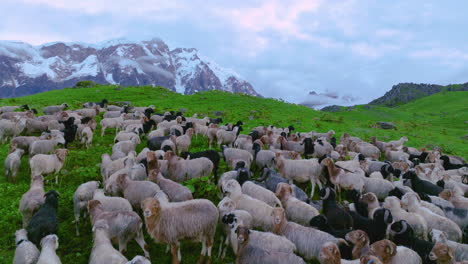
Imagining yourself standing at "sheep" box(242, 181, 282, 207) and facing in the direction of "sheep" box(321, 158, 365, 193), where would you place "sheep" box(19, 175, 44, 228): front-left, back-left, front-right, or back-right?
back-left

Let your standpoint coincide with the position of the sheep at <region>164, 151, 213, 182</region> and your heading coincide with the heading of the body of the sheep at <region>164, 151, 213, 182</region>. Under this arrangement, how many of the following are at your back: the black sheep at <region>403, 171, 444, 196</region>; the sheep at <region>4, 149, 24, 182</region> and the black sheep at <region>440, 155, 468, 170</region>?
2

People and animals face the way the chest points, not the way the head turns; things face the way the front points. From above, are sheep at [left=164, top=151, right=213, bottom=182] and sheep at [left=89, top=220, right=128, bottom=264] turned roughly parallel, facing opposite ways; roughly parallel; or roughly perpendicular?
roughly perpendicular

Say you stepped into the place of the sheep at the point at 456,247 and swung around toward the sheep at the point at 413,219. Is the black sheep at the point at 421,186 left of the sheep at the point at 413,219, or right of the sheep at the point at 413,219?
right

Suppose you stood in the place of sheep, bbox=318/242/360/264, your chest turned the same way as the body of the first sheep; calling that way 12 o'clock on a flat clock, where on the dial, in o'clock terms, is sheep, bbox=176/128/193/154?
The sheep, bbox=176/128/193/154 is roughly at 3 o'clock from the sheep, bbox=318/242/360/264.

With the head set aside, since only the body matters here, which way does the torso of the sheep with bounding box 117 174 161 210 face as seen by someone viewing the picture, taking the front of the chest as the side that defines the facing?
to the viewer's left

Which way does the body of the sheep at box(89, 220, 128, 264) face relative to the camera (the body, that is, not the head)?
away from the camera

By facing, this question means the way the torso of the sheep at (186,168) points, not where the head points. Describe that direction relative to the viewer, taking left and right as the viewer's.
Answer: facing to the left of the viewer

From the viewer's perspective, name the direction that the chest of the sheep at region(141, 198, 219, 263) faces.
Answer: to the viewer's left
